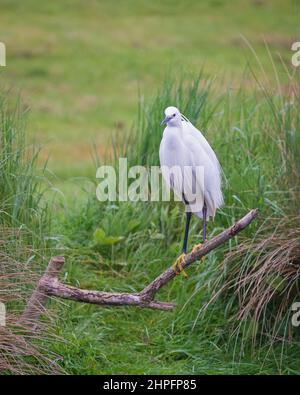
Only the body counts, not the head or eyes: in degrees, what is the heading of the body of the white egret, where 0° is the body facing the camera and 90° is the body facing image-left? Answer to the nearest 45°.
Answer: approximately 45°

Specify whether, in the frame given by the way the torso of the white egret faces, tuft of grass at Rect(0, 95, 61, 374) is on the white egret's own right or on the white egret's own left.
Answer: on the white egret's own right
